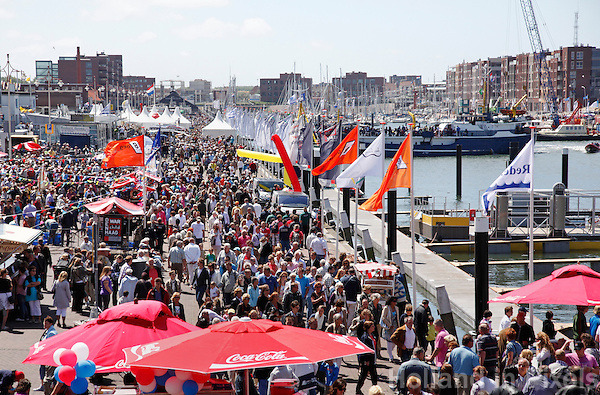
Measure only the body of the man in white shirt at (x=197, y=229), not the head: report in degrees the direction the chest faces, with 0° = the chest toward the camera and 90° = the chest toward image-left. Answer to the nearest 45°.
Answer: approximately 180°

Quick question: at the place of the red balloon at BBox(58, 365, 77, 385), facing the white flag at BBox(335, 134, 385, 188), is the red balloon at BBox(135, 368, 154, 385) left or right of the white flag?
right

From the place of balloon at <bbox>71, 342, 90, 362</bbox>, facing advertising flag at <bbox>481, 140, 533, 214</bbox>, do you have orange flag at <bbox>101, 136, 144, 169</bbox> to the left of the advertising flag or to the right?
left
